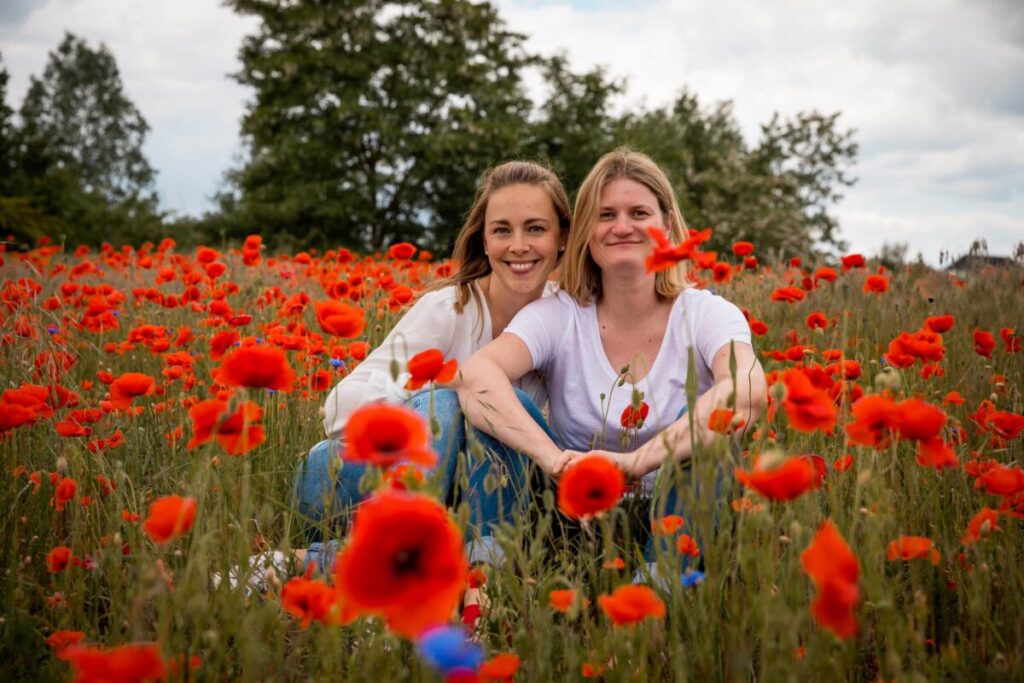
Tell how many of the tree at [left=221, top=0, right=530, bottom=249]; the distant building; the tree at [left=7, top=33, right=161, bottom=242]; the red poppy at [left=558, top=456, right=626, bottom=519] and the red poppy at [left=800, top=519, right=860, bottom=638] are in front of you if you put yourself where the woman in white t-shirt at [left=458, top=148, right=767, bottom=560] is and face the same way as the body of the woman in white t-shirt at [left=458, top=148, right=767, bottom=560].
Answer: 2

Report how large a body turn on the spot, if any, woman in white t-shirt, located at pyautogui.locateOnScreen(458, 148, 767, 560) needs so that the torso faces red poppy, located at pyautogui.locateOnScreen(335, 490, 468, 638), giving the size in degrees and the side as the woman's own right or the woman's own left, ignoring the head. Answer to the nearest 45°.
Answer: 0° — they already face it

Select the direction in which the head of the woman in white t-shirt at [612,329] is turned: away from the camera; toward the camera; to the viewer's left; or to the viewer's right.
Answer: toward the camera

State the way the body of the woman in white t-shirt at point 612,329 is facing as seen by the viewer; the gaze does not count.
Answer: toward the camera

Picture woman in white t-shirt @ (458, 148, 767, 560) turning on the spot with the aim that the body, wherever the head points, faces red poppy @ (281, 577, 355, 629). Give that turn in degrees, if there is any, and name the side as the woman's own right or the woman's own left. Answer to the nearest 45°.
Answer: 0° — they already face it

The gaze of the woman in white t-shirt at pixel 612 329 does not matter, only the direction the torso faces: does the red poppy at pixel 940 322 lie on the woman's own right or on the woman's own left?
on the woman's own left

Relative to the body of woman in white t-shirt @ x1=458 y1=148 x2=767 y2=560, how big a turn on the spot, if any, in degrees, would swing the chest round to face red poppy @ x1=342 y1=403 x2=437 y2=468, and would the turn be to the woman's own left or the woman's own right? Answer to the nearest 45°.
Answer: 0° — they already face it

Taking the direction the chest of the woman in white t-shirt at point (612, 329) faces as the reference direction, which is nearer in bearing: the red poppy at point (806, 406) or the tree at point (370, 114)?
the red poppy

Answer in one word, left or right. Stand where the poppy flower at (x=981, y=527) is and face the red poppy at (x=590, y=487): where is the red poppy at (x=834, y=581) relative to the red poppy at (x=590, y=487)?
left

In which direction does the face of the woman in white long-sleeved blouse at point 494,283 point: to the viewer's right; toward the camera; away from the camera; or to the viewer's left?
toward the camera

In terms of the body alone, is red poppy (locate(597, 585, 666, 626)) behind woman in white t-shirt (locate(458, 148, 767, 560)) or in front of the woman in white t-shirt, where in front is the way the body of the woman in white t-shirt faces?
in front

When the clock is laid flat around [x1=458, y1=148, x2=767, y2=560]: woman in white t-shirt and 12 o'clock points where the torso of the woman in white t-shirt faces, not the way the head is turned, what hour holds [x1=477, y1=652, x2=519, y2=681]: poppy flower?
The poppy flower is roughly at 12 o'clock from the woman in white t-shirt.

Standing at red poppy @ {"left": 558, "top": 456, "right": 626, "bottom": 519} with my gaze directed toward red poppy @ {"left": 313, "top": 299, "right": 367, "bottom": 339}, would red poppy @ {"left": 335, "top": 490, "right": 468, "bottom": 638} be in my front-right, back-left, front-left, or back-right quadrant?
back-left

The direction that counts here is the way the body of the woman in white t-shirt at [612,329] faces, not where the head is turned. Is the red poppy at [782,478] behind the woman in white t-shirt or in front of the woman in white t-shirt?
in front

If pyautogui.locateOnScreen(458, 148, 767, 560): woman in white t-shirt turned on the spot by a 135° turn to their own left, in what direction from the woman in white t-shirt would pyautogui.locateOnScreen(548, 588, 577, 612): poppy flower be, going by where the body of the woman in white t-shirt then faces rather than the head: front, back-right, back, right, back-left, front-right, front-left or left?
back-right
